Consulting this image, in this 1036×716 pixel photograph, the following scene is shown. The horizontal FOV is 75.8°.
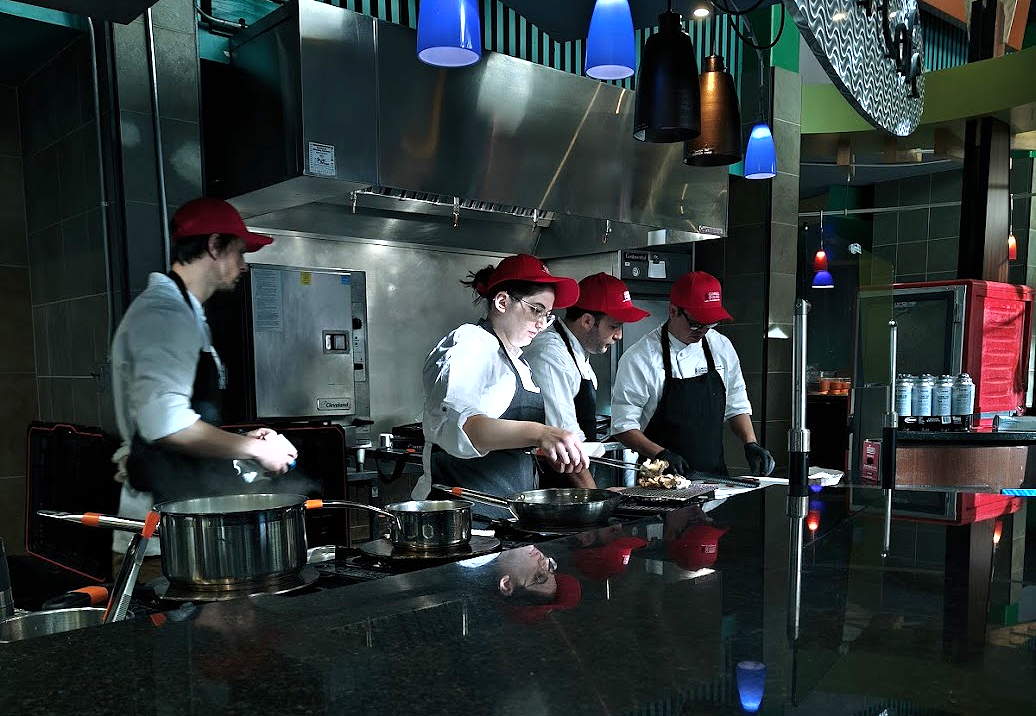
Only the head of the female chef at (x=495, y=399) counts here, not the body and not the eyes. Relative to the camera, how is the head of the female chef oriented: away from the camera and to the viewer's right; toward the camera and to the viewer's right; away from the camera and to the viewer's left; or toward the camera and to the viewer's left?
toward the camera and to the viewer's right

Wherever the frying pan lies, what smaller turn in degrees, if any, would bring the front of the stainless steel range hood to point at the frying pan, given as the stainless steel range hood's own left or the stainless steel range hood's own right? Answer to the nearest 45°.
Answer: approximately 45° to the stainless steel range hood's own right

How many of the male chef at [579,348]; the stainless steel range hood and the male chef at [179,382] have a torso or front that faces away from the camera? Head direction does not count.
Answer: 0

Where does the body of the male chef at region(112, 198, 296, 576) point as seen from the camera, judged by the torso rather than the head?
to the viewer's right

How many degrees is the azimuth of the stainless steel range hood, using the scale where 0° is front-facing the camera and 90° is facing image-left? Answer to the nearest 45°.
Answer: approximately 315°

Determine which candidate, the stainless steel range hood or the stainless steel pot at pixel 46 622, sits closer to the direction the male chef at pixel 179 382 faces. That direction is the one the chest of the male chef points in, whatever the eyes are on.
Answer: the stainless steel range hood

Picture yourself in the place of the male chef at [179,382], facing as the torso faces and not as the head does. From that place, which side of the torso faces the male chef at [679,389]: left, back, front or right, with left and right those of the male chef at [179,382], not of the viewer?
front

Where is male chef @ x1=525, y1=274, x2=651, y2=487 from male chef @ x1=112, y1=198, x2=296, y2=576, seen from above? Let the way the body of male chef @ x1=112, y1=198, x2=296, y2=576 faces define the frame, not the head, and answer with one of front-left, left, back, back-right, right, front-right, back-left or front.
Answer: front

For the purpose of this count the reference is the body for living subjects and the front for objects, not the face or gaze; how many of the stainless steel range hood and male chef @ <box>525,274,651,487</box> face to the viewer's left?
0

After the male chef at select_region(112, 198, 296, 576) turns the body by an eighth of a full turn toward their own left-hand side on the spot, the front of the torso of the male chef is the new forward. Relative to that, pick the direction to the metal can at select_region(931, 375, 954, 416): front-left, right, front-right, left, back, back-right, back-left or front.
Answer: front-right

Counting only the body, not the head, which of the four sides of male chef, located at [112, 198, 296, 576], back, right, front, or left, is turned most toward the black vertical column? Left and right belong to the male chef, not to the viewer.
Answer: front

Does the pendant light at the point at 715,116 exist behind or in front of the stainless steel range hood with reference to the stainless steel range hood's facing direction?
in front

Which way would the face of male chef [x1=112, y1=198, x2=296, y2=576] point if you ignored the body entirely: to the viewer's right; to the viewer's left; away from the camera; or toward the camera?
to the viewer's right

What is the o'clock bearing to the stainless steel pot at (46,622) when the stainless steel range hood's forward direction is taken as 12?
The stainless steel pot is roughly at 2 o'clock from the stainless steel range hood.
